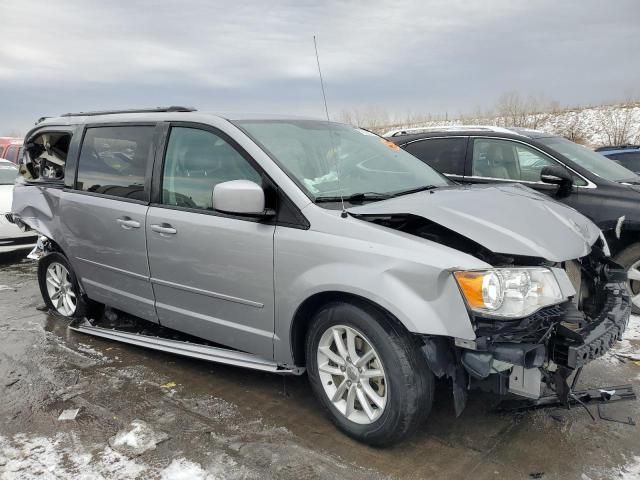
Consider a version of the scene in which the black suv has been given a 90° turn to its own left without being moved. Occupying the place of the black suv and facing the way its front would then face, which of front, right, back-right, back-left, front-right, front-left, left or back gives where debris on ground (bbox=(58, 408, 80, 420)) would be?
back

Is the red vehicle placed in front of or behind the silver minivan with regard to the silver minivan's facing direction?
behind

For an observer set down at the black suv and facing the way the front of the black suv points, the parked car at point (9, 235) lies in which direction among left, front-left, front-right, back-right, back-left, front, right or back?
back-right

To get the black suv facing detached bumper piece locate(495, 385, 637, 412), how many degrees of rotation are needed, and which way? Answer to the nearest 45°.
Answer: approximately 45° to its right

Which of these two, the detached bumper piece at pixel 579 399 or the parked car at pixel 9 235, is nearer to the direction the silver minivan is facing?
the detached bumper piece

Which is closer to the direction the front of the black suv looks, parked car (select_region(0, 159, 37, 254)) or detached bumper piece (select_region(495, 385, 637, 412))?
the detached bumper piece

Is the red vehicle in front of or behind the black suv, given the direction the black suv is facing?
behind

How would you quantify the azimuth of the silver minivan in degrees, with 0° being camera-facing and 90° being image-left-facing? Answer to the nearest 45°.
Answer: approximately 315°

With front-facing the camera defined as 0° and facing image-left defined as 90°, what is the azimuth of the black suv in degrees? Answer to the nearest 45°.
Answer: approximately 315°

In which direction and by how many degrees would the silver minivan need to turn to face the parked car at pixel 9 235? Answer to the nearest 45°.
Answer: approximately 180°

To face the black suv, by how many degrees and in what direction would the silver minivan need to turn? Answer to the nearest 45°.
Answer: approximately 90° to its left
